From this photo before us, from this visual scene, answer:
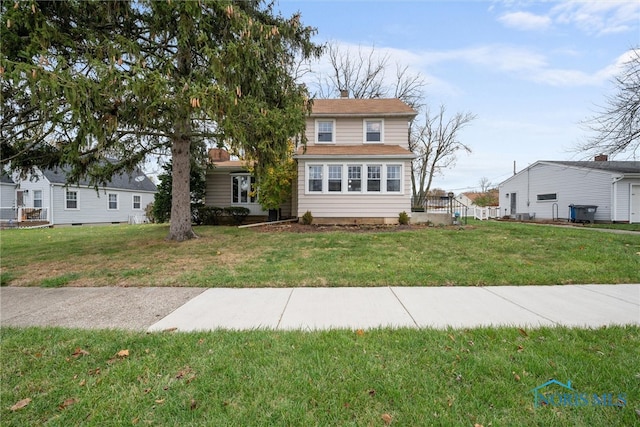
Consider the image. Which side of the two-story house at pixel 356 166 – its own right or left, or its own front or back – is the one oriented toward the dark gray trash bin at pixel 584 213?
left

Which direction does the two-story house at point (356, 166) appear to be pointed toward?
toward the camera

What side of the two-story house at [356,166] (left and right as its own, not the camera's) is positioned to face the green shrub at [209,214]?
right

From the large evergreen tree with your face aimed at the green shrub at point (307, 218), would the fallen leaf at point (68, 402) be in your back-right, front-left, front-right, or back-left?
back-right

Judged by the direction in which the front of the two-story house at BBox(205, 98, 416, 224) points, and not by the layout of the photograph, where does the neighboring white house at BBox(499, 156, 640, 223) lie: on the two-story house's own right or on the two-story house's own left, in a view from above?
on the two-story house's own left

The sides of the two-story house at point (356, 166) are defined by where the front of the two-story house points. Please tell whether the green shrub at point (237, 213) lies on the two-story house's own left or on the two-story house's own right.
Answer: on the two-story house's own right

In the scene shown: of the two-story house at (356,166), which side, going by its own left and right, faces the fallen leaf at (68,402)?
front

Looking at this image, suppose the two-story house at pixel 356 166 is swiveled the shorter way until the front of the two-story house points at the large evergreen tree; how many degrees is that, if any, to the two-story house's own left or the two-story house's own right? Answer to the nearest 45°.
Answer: approximately 45° to the two-story house's own right

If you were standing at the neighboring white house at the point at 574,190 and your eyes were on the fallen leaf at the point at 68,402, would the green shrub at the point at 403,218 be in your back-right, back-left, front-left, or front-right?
front-right

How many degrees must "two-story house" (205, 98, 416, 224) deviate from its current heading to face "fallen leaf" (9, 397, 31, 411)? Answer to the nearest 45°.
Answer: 0° — it already faces it
